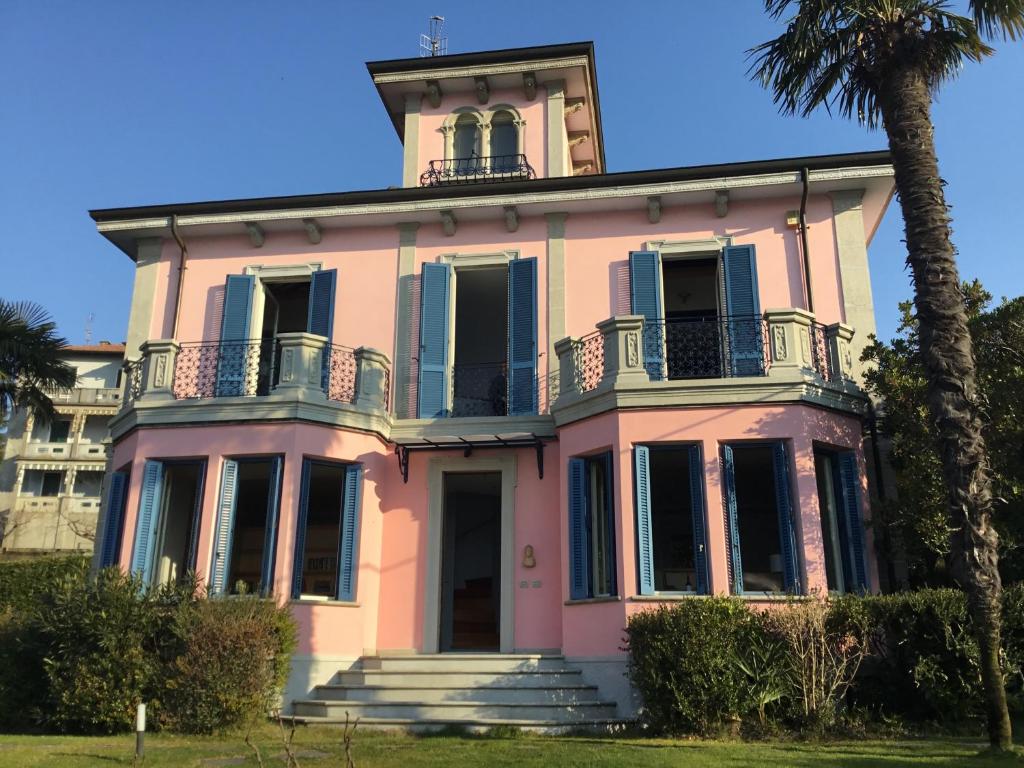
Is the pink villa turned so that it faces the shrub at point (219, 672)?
no

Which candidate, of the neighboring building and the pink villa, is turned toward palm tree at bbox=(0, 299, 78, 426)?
the neighboring building

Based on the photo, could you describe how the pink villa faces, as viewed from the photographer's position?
facing the viewer

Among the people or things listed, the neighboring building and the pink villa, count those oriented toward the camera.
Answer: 2

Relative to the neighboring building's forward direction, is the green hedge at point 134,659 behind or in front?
in front

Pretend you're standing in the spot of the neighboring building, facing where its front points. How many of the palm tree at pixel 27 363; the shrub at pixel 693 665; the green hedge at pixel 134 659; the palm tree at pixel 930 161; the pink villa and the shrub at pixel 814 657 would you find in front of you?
6

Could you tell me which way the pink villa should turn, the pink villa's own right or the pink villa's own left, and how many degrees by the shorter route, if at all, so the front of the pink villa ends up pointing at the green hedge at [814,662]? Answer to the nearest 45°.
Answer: approximately 45° to the pink villa's own left

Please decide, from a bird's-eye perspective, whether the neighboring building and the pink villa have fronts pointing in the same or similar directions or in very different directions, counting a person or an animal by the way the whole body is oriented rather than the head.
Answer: same or similar directions

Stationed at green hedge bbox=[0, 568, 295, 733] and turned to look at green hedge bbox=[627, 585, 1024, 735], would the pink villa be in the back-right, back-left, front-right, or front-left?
front-left

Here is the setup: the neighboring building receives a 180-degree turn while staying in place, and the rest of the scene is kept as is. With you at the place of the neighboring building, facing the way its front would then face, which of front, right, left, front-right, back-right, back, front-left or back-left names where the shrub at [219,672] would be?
back

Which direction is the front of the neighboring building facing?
toward the camera

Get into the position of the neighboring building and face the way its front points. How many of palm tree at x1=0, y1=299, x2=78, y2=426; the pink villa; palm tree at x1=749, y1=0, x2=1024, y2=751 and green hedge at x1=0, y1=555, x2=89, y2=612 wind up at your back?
0

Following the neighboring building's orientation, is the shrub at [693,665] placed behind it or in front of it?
in front

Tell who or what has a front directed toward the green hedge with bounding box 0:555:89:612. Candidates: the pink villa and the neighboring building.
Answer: the neighboring building

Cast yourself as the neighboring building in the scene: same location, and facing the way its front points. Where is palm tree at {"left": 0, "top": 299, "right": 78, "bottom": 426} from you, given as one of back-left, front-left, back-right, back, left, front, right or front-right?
front

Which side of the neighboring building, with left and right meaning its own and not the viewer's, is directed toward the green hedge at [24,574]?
front

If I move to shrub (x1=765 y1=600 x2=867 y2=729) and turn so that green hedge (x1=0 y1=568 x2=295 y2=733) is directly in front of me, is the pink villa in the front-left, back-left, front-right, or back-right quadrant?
front-right

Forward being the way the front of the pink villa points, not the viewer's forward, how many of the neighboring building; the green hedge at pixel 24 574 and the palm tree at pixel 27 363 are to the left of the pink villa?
0

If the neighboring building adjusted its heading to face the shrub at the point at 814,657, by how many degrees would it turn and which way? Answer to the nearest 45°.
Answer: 0° — it already faces it
